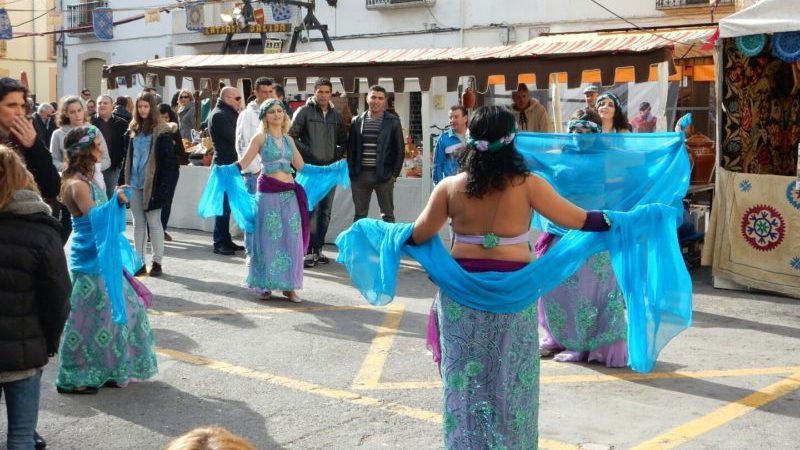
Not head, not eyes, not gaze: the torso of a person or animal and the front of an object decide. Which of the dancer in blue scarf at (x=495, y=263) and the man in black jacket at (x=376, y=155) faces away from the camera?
the dancer in blue scarf

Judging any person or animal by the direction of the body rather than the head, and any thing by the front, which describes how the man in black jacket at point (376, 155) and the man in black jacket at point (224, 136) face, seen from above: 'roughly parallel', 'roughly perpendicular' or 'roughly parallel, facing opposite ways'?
roughly perpendicular

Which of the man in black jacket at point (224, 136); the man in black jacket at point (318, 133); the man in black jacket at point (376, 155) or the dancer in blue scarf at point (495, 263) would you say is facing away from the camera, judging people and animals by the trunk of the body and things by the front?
the dancer in blue scarf

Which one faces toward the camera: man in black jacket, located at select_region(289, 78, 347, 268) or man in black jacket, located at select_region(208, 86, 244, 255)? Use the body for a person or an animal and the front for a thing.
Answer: man in black jacket, located at select_region(289, 78, 347, 268)

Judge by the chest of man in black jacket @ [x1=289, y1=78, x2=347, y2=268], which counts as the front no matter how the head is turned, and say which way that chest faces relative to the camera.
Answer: toward the camera

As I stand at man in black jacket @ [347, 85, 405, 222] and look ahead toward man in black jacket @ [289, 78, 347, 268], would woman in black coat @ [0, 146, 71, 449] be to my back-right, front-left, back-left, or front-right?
front-left

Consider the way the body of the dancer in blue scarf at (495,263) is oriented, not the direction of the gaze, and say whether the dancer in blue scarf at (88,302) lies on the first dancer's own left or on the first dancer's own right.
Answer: on the first dancer's own left

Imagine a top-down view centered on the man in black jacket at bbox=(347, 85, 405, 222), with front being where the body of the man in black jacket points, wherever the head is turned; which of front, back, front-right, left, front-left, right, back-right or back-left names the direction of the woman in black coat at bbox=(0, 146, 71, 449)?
front

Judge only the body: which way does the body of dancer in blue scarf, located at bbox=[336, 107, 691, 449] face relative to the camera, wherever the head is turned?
away from the camera

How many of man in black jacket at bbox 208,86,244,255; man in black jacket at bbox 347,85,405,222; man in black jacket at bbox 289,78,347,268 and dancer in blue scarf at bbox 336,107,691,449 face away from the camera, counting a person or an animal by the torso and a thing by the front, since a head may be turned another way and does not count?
1

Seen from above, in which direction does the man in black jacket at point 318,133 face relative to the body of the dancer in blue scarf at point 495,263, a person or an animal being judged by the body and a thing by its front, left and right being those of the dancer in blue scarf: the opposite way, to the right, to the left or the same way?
the opposite way

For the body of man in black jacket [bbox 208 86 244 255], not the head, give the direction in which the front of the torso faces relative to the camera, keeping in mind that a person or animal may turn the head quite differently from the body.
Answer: to the viewer's right

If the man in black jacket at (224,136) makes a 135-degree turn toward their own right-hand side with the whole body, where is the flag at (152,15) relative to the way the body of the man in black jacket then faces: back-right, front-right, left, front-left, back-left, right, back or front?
back-right

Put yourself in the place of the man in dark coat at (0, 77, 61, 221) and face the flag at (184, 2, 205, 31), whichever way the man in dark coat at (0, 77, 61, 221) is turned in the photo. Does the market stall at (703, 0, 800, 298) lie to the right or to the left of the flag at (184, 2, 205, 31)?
right

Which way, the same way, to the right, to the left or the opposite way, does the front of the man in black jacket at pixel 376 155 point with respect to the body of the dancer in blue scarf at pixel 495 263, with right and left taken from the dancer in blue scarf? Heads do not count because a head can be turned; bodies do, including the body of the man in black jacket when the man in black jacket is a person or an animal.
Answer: the opposite way
